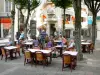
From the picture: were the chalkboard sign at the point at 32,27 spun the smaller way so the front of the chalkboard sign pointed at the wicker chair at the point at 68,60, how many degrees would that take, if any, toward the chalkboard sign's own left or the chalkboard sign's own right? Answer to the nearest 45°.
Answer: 0° — it already faces it

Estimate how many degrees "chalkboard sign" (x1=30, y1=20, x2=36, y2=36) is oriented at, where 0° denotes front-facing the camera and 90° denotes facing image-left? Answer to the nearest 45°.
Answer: approximately 0°
